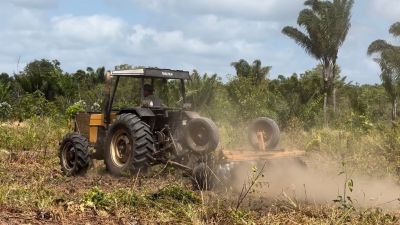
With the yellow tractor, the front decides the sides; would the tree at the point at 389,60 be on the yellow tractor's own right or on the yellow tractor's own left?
on the yellow tractor's own right

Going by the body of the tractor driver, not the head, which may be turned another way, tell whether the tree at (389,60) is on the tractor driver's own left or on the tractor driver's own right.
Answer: on the tractor driver's own right

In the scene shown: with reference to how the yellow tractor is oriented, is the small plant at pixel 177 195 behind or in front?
behind

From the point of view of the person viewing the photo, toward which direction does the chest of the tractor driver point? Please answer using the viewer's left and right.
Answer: facing away from the viewer and to the left of the viewer

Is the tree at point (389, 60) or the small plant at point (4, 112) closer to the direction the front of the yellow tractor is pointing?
the small plant

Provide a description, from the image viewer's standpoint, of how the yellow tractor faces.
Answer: facing away from the viewer and to the left of the viewer

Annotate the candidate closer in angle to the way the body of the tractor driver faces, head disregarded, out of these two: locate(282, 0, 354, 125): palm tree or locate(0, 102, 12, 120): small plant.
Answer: the small plant

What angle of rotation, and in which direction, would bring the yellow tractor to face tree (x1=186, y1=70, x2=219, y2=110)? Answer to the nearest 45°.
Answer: approximately 45° to its right

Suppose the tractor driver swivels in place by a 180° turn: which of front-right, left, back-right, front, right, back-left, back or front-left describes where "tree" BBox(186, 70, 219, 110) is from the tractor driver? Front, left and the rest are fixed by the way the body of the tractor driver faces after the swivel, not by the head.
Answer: back-left

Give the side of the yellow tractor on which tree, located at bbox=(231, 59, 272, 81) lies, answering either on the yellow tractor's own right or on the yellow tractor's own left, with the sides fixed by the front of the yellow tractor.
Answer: on the yellow tractor's own right

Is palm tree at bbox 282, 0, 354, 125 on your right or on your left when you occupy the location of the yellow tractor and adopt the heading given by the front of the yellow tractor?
on your right

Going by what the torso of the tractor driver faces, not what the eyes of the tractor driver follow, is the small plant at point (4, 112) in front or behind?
in front

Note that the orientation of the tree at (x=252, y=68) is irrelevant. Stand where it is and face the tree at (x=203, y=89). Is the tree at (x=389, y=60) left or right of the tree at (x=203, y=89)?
left
